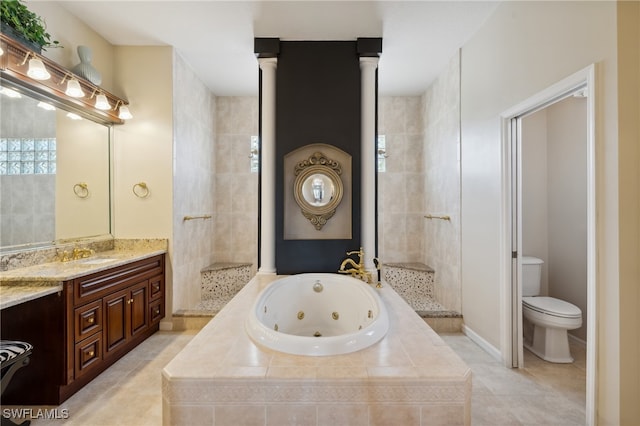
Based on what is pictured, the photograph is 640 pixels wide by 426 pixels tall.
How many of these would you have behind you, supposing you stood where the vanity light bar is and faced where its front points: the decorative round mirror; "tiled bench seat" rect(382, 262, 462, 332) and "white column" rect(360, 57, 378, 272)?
0

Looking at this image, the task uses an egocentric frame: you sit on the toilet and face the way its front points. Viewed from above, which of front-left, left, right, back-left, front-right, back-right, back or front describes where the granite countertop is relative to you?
right

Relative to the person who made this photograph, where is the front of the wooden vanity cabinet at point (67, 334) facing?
facing the viewer and to the right of the viewer

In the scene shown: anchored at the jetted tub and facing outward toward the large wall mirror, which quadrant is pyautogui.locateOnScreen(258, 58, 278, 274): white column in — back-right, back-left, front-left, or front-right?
front-right

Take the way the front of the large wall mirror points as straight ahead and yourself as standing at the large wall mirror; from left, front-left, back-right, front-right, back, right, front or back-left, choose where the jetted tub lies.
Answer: front

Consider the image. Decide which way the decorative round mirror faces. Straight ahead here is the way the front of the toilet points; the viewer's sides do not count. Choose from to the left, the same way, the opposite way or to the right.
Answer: the same way

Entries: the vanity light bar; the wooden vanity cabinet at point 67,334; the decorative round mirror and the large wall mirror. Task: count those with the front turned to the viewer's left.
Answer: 0

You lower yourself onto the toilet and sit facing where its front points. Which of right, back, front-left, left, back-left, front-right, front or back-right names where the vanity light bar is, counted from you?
right

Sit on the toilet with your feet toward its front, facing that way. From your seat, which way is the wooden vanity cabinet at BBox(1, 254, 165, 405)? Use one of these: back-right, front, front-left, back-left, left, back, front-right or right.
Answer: right

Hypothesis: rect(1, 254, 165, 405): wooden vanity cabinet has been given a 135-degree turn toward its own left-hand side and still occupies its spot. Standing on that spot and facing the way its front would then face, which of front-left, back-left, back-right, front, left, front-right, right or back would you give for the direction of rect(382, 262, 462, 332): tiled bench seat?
right

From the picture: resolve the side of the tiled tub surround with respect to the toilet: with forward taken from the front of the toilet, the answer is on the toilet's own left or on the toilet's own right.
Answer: on the toilet's own right

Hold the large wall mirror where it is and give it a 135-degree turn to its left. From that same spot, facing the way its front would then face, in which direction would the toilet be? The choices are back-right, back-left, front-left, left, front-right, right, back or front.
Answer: back-right

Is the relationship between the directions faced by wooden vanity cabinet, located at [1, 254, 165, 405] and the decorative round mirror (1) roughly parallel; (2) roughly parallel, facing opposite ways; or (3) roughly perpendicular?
roughly perpendicular

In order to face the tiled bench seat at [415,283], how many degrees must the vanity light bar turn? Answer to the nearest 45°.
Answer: approximately 45° to its left

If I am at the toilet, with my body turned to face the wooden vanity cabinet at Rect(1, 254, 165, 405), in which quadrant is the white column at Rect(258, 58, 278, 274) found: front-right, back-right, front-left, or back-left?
front-right

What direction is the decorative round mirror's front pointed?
toward the camera

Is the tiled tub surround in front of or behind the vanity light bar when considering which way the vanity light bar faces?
in front

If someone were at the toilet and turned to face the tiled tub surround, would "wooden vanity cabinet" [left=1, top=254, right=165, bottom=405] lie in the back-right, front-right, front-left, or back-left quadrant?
front-right

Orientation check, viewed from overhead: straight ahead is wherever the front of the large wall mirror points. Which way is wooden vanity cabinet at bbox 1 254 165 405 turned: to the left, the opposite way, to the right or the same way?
the same way

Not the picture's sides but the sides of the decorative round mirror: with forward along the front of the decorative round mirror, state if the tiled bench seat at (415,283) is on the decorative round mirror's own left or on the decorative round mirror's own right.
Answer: on the decorative round mirror's own left

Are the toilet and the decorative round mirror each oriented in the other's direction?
no
